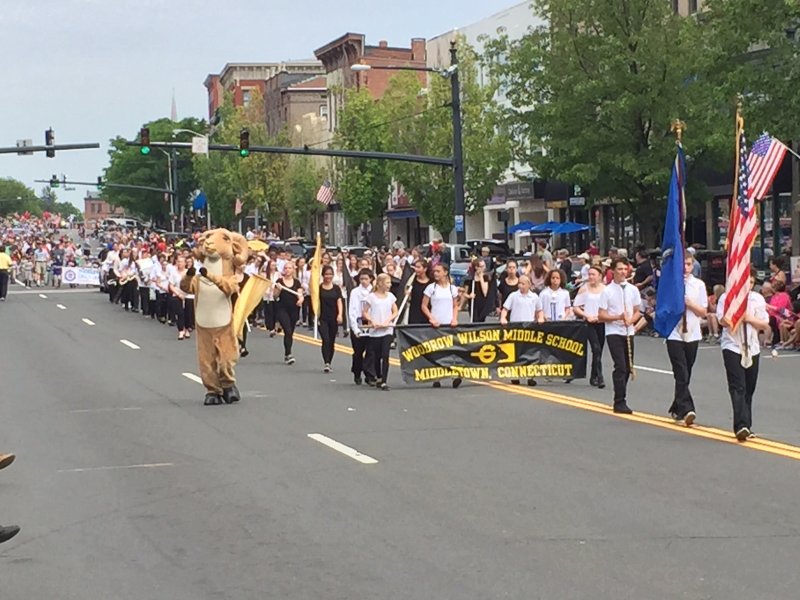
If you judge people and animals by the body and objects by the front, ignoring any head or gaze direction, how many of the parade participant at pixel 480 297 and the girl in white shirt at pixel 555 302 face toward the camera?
2

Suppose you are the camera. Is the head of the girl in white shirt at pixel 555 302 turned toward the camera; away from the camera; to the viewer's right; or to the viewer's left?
toward the camera

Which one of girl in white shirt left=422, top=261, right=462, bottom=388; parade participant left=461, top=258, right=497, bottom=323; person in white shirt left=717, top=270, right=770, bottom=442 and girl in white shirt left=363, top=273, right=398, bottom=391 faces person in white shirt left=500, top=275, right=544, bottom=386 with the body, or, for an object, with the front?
the parade participant

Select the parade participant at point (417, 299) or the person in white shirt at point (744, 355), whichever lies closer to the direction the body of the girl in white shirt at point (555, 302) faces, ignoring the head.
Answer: the person in white shirt

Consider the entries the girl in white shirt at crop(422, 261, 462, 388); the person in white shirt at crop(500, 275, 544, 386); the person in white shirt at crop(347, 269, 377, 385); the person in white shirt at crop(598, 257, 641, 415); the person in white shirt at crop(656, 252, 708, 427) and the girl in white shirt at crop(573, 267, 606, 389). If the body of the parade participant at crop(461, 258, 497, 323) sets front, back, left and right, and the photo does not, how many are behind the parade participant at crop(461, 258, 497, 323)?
0

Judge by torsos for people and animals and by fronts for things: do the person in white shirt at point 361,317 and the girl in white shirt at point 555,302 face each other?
no

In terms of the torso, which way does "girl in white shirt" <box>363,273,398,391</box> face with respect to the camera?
toward the camera

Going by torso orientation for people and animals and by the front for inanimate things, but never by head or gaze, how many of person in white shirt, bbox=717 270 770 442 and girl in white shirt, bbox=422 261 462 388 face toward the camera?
2

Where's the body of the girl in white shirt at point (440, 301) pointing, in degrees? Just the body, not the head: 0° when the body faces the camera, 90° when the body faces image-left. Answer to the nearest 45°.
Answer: approximately 0°

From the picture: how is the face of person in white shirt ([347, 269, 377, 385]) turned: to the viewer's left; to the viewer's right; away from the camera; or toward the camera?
toward the camera

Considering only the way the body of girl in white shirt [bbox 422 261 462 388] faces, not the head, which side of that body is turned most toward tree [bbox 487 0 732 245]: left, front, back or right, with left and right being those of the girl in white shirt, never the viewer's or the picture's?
back

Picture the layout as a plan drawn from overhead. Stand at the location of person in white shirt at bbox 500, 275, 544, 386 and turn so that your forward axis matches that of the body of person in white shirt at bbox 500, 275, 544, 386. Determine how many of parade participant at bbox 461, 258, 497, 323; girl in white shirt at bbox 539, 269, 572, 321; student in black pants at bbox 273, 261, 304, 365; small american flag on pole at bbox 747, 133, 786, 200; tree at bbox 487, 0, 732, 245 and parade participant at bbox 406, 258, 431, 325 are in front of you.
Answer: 0

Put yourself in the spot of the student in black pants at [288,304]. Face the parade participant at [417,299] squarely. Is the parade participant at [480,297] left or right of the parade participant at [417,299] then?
left

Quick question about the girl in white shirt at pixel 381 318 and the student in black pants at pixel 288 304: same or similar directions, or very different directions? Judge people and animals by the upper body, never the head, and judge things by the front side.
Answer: same or similar directions

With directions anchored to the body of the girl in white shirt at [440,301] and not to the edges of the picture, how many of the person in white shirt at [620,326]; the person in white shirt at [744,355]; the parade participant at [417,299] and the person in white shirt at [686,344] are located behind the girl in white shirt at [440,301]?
1

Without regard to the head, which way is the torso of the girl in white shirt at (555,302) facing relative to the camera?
toward the camera

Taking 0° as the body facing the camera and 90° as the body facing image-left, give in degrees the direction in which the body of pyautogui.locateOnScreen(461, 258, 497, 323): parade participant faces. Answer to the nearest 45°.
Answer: approximately 0°

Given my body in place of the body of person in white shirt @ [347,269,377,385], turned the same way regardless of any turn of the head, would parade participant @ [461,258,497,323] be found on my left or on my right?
on my left
